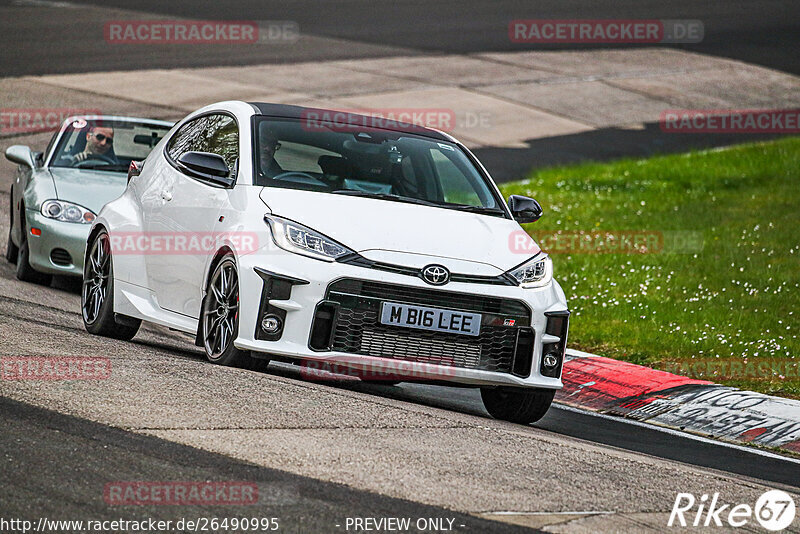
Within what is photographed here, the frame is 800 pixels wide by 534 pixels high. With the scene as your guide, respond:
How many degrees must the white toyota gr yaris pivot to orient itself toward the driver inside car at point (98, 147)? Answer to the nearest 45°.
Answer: approximately 180°

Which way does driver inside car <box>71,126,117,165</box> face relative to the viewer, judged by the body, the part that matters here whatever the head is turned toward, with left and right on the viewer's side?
facing the viewer and to the right of the viewer

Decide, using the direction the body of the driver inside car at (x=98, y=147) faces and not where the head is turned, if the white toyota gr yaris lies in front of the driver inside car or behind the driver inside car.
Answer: in front

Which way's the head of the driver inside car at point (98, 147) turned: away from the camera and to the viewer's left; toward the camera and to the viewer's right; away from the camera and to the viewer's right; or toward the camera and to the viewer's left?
toward the camera and to the viewer's right

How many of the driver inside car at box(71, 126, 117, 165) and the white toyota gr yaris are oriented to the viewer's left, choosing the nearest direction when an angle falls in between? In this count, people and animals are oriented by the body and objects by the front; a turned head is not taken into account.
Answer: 0

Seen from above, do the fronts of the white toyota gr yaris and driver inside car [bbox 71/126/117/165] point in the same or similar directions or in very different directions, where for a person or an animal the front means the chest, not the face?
same or similar directions
